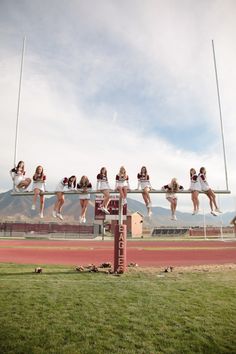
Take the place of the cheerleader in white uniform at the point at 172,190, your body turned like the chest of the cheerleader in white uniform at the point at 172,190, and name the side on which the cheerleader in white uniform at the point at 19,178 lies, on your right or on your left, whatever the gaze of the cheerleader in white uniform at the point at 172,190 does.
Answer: on your right

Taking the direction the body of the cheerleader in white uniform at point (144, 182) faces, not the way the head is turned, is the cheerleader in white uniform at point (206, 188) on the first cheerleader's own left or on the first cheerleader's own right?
on the first cheerleader's own left

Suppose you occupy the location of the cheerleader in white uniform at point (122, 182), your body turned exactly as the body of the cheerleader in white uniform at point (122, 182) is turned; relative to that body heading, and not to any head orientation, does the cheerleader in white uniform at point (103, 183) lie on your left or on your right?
on your right

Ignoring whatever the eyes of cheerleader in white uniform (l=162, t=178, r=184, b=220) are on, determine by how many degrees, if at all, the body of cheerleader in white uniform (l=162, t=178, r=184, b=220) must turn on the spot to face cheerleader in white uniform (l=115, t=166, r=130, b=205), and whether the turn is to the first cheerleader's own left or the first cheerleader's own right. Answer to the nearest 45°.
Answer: approximately 90° to the first cheerleader's own right

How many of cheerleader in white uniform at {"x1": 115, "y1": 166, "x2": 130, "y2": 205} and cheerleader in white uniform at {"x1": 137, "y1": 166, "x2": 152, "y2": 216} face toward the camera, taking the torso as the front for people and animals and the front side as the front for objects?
2

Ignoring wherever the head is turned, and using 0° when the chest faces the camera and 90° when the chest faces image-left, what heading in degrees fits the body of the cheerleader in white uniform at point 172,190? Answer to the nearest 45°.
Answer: approximately 0°

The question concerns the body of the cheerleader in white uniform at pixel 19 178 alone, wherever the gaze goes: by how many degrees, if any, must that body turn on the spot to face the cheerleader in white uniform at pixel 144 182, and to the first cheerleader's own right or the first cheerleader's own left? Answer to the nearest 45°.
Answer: approximately 45° to the first cheerleader's own left

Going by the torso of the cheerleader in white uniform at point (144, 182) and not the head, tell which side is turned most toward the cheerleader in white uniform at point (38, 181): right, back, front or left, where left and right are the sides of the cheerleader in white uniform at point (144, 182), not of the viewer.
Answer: right

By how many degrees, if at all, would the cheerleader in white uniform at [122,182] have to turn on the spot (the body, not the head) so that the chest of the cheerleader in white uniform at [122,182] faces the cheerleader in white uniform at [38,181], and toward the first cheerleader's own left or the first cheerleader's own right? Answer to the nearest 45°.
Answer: approximately 90° to the first cheerleader's own right

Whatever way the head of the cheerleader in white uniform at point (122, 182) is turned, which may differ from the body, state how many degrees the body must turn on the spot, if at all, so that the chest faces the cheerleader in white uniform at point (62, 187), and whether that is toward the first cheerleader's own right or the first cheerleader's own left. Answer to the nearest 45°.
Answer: approximately 90° to the first cheerleader's own right
